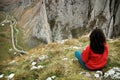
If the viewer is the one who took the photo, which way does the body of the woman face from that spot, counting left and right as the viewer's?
facing away from the viewer and to the left of the viewer

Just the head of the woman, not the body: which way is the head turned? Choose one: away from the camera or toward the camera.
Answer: away from the camera
